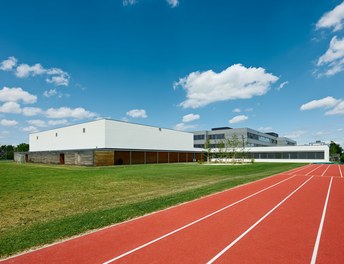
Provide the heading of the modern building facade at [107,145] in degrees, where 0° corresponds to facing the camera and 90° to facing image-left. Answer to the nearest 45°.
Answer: approximately 315°
